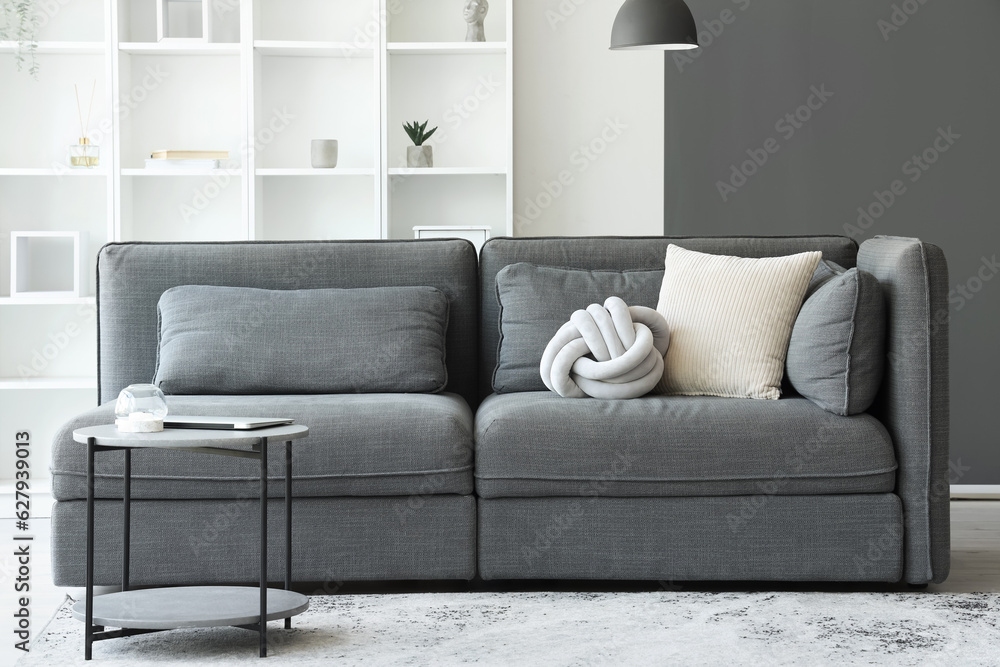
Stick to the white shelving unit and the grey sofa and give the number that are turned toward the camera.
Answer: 2

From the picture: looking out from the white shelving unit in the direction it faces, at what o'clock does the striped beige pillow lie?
The striped beige pillow is roughly at 11 o'clock from the white shelving unit.

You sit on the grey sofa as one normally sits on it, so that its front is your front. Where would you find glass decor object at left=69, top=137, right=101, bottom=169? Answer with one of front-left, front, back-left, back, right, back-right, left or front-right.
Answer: back-right

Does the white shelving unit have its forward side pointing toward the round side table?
yes

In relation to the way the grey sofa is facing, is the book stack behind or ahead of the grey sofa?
behind

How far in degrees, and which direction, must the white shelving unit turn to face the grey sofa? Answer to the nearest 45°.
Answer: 0° — it already faces it

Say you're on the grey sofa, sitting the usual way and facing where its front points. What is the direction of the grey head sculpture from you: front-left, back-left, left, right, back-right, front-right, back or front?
back
